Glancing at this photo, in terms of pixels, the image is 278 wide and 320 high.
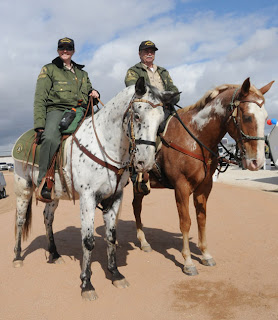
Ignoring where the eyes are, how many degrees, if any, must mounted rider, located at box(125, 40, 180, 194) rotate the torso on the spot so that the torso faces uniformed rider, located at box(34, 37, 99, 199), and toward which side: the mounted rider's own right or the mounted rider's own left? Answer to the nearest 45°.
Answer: approximately 90° to the mounted rider's own right

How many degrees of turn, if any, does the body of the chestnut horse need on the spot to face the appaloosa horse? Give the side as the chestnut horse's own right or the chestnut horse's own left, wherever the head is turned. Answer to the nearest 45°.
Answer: approximately 90° to the chestnut horse's own right

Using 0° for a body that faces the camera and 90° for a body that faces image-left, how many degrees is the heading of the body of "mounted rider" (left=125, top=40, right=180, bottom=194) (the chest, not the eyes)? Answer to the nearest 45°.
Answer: approximately 315°

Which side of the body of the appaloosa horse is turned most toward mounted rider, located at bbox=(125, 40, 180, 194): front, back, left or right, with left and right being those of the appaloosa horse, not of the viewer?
left
